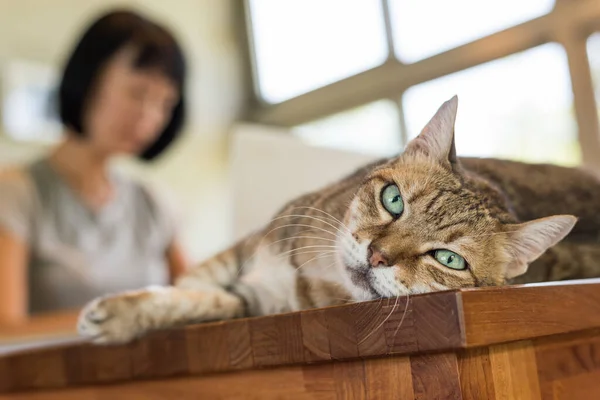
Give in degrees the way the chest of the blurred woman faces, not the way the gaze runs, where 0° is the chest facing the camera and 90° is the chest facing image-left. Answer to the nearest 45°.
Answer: approximately 315°
